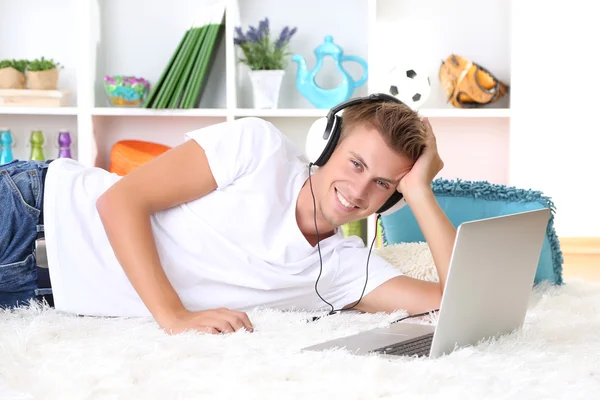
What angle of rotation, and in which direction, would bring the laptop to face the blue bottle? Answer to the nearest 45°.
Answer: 0° — it already faces it

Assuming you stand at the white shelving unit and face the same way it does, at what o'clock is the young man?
The young man is roughly at 12 o'clock from the white shelving unit.

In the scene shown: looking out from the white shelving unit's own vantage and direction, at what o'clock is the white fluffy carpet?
The white fluffy carpet is roughly at 12 o'clock from the white shelving unit.

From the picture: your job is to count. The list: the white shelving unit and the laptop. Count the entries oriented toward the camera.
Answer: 1

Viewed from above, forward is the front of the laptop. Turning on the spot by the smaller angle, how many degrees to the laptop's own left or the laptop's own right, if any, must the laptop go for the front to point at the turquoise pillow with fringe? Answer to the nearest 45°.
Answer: approximately 45° to the laptop's own right

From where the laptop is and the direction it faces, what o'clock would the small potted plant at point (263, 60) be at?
The small potted plant is roughly at 1 o'clock from the laptop.

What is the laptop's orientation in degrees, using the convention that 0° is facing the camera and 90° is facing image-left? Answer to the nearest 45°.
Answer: approximately 135°
